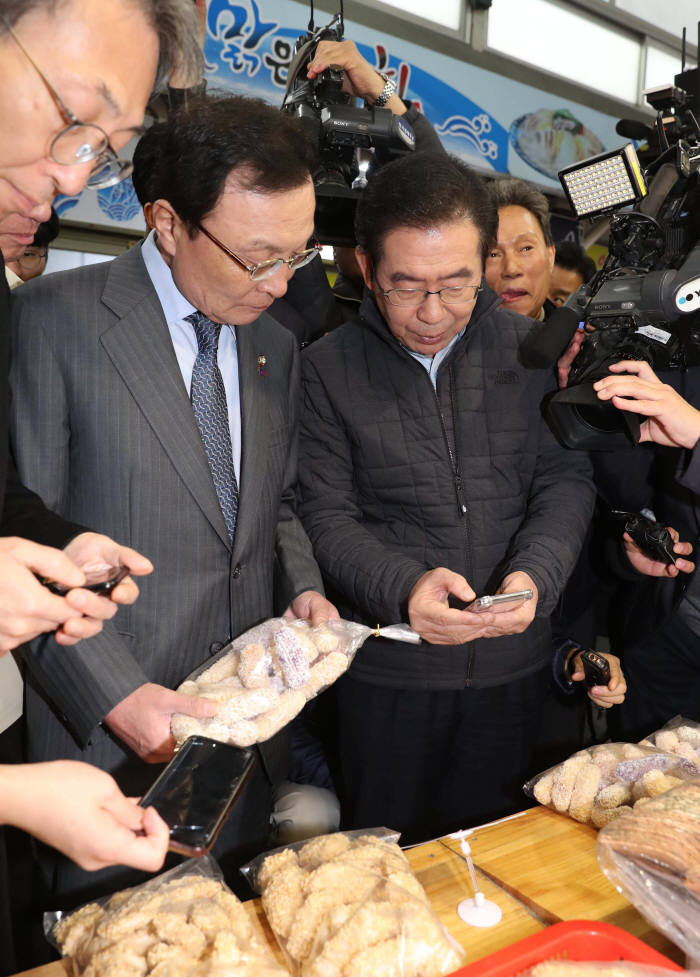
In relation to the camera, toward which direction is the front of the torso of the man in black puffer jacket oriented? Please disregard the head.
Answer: toward the camera

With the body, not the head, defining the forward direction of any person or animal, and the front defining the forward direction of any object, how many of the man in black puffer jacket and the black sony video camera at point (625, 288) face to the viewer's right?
0

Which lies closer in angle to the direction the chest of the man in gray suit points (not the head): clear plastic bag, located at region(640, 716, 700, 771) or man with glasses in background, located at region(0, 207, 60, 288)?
the clear plastic bag

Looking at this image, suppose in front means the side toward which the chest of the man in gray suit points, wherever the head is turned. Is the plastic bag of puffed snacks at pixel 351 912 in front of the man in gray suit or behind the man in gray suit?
in front

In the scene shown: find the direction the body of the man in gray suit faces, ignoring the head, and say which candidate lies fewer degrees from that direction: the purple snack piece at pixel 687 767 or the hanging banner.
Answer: the purple snack piece

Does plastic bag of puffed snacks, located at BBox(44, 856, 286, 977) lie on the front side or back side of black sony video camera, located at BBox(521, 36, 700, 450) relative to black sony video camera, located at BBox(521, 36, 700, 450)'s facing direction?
on the front side

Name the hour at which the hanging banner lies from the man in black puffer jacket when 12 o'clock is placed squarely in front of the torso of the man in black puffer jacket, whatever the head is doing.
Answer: The hanging banner is roughly at 6 o'clock from the man in black puffer jacket.

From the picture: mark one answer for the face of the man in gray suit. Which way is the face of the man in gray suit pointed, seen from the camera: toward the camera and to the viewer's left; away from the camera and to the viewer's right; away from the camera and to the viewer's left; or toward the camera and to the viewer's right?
toward the camera and to the viewer's right

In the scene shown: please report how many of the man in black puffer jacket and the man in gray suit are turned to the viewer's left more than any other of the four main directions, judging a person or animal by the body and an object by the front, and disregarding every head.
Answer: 0

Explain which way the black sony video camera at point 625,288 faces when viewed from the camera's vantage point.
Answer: facing the viewer and to the left of the viewer

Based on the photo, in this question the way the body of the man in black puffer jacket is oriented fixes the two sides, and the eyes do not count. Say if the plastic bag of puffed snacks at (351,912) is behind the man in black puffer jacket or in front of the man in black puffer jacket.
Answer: in front
